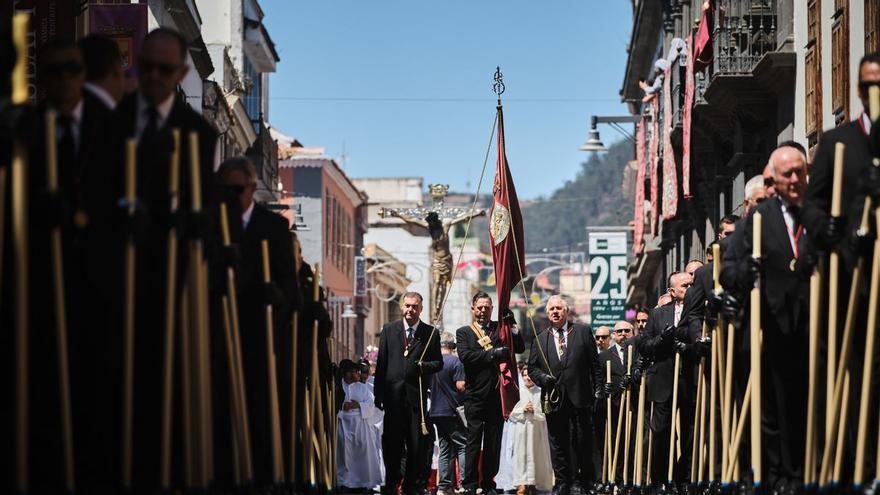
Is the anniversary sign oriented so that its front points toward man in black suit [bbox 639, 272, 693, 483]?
yes

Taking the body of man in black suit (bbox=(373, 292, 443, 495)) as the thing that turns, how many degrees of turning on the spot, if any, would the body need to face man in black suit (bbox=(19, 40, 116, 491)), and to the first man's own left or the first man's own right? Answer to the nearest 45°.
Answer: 0° — they already face them

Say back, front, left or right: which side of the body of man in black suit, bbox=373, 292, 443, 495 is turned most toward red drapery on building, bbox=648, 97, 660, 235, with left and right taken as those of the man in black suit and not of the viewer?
back

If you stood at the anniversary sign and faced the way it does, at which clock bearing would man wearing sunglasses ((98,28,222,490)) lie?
The man wearing sunglasses is roughly at 12 o'clock from the anniversary sign.

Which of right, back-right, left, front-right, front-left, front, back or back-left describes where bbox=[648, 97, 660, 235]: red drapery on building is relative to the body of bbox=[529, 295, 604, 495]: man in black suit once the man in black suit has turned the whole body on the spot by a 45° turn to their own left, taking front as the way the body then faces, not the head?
back-left

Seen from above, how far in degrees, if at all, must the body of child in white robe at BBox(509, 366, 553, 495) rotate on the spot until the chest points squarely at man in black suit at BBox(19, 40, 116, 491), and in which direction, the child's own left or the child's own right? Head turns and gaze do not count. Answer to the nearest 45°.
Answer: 0° — they already face them

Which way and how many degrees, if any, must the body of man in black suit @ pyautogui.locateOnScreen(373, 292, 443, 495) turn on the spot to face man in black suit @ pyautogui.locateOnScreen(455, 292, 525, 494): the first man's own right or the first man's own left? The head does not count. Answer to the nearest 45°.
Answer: approximately 135° to the first man's own left

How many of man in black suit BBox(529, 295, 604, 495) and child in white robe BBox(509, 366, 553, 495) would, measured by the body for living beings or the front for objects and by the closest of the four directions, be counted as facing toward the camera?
2

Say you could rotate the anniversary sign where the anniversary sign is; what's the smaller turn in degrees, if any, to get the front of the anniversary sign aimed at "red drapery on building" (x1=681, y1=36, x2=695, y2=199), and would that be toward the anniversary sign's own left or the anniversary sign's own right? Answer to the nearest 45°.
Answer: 0° — it already faces it

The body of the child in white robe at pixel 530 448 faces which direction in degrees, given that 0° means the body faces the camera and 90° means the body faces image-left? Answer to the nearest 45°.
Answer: approximately 0°
